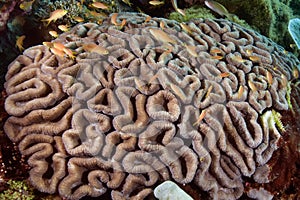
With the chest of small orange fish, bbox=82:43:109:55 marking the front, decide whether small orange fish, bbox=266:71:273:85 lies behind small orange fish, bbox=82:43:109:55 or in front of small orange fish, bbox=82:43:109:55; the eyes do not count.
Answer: behind

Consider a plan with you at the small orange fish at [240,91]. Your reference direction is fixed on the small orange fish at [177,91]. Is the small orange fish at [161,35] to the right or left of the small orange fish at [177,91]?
right

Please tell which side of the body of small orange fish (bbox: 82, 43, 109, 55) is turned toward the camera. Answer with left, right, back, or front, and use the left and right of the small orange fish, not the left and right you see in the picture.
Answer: left

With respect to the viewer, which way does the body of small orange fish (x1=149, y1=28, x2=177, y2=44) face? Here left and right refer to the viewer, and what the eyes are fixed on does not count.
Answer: facing to the left of the viewer

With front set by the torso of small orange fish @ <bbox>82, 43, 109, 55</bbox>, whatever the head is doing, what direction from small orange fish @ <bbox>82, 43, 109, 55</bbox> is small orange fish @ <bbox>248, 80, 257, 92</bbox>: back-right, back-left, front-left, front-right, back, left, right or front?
back
